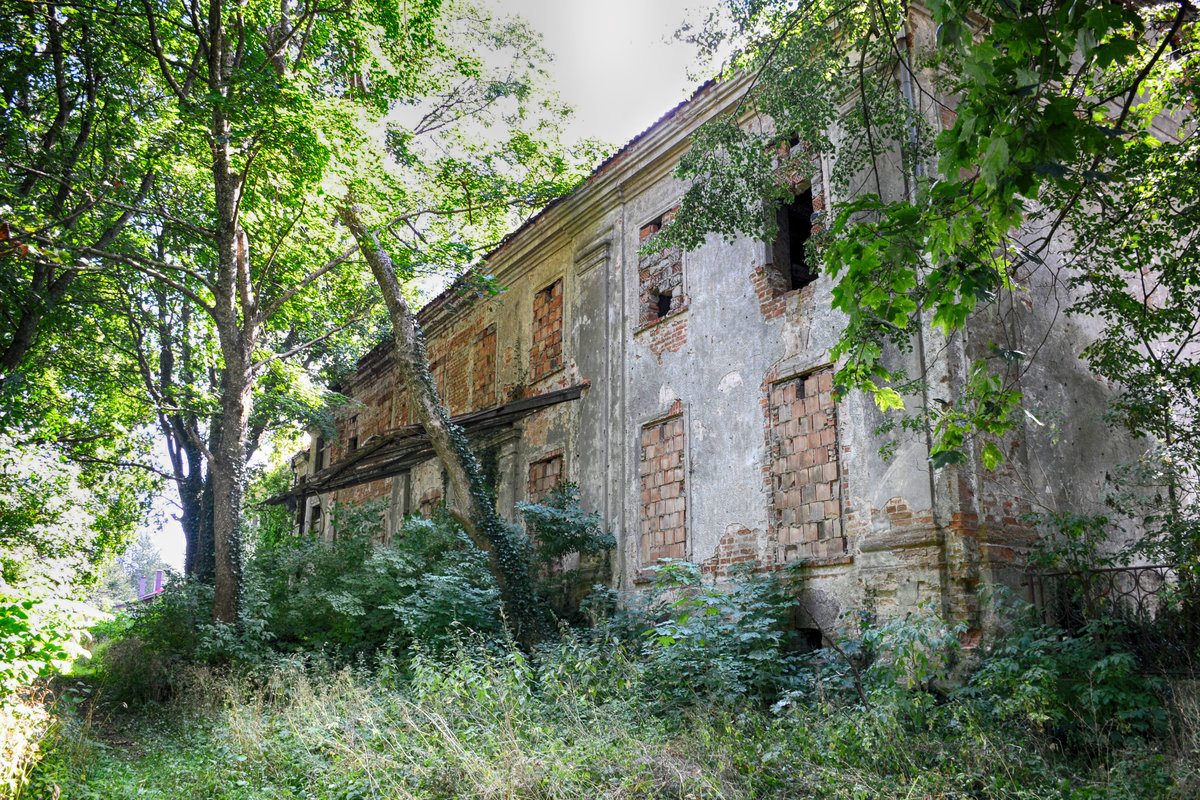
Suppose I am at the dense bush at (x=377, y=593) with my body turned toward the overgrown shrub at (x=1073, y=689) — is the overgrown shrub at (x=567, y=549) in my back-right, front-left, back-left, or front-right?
front-left

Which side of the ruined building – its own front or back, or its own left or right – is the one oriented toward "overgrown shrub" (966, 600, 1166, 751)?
left

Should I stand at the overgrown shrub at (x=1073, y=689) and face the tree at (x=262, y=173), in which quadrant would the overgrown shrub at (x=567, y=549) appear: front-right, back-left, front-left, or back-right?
front-right

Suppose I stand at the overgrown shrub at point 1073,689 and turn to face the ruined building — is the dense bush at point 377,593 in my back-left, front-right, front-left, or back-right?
front-left

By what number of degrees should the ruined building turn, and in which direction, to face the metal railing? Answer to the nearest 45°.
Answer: approximately 90° to its left

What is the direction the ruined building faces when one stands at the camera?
facing the viewer and to the left of the viewer
